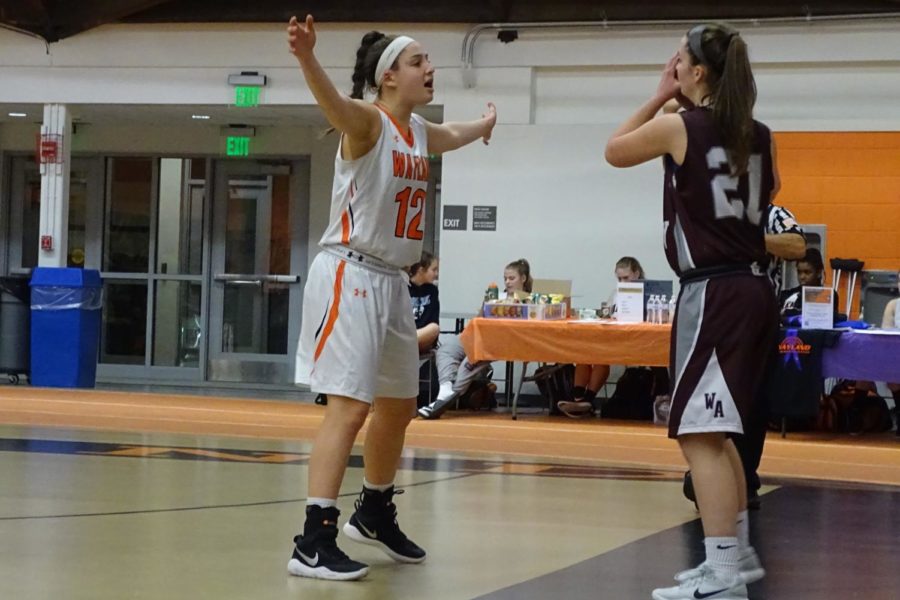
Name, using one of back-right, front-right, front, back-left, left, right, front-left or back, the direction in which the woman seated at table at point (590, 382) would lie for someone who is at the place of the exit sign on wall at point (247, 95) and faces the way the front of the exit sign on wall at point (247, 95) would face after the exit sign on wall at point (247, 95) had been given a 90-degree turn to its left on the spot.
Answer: front-right

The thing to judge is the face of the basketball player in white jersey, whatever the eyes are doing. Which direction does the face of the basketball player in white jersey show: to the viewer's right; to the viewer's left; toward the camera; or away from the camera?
to the viewer's right

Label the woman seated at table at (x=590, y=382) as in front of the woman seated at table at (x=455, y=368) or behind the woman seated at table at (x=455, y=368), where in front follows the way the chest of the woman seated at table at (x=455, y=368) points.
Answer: behind

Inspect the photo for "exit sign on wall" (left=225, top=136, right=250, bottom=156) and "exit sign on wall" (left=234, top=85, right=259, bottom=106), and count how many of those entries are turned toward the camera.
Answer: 2

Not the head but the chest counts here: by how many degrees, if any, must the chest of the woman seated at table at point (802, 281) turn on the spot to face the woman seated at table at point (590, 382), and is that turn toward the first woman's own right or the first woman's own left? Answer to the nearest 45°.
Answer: approximately 90° to the first woman's own right

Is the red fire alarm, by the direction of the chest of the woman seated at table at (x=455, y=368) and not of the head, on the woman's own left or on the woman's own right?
on the woman's own right

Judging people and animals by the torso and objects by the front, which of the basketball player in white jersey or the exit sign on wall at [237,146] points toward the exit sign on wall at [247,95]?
the exit sign on wall at [237,146]

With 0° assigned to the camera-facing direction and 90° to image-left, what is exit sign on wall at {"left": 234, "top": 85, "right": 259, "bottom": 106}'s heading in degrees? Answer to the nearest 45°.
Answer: approximately 0°

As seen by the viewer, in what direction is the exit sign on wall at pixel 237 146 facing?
toward the camera

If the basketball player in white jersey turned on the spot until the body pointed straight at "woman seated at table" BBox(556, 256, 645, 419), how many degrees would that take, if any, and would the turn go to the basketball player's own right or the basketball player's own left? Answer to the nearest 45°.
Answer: approximately 135° to the basketball player's own left

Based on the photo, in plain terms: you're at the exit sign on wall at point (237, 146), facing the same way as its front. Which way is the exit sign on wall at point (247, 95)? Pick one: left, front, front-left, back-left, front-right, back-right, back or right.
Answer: front

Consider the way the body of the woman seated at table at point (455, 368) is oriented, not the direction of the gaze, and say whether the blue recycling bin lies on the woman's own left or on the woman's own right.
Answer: on the woman's own right
